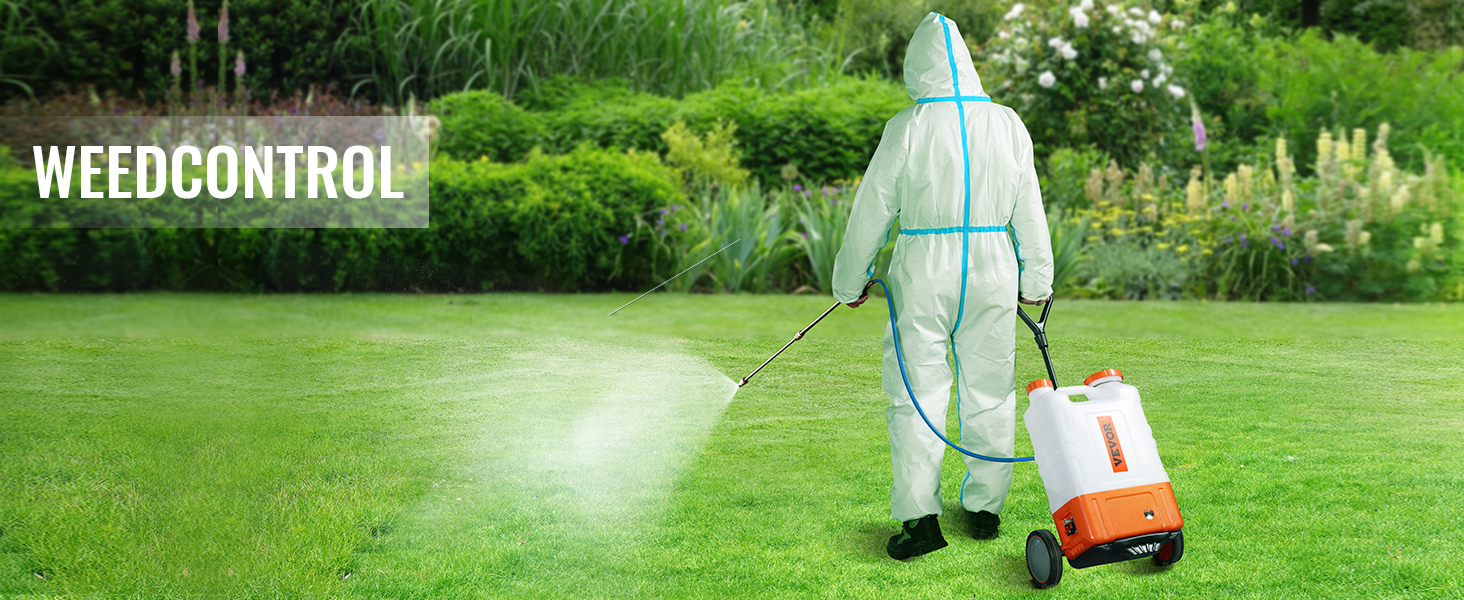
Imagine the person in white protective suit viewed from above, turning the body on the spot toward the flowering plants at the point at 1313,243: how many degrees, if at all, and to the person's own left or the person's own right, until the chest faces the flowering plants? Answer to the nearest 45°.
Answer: approximately 45° to the person's own right

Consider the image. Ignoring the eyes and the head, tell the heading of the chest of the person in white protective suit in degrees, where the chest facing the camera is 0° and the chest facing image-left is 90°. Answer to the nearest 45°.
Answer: approximately 180°

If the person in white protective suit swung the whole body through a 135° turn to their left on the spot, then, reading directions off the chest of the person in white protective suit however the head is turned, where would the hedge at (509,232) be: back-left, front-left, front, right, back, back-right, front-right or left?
right

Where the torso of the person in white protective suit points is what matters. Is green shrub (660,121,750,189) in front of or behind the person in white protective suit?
in front

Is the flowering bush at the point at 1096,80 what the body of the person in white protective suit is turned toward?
yes

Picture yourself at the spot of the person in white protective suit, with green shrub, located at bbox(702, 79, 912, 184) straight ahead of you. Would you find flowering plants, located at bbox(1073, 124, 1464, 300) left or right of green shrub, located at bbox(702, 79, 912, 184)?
right

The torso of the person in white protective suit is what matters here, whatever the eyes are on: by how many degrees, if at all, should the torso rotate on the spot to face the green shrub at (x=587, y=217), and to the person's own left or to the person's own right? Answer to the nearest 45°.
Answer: approximately 45° to the person's own left

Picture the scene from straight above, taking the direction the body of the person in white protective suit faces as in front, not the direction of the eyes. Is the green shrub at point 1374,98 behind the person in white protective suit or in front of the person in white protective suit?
in front

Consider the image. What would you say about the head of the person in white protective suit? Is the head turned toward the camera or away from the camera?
away from the camera

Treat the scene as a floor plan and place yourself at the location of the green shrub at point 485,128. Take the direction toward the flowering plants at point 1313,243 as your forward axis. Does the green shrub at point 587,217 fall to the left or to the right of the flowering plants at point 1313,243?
right

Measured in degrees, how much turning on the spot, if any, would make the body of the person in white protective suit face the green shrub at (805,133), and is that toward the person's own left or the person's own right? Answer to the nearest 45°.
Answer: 0° — they already face it

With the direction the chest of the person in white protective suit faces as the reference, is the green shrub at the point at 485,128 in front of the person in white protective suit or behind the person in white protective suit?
in front

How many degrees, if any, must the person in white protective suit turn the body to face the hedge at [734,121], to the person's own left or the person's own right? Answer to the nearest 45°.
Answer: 0° — they already face it
